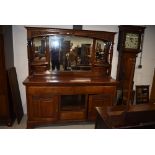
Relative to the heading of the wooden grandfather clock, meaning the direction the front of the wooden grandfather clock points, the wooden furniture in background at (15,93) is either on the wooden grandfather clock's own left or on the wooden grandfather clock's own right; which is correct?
on the wooden grandfather clock's own right

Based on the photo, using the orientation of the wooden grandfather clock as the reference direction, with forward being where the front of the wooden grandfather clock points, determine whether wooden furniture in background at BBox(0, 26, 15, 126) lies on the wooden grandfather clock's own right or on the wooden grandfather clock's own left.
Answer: on the wooden grandfather clock's own right

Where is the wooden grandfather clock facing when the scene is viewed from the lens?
facing the viewer

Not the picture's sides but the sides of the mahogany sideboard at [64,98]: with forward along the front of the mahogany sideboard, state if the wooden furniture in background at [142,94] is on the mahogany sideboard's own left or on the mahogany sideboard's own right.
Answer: on the mahogany sideboard's own left

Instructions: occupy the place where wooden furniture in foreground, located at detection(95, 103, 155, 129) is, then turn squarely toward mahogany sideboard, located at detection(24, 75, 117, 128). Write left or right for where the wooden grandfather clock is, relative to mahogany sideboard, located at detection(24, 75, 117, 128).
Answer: right

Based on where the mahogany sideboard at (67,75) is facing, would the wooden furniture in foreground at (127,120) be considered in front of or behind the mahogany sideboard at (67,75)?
in front

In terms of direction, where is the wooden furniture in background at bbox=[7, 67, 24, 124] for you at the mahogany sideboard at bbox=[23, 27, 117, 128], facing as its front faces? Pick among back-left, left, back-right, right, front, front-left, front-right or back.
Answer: right

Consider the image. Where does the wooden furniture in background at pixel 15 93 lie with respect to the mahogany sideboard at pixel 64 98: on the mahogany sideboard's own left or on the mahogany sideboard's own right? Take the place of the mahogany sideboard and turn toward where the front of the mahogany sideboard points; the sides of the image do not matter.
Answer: on the mahogany sideboard's own right

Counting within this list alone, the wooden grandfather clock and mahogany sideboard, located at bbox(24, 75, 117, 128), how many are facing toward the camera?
2

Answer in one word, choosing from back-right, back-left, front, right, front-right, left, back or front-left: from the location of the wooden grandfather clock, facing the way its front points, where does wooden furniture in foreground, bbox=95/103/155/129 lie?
front

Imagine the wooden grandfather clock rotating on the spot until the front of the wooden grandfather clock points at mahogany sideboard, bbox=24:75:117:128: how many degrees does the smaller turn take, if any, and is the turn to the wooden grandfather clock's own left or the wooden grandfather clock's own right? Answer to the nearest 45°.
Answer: approximately 45° to the wooden grandfather clock's own right

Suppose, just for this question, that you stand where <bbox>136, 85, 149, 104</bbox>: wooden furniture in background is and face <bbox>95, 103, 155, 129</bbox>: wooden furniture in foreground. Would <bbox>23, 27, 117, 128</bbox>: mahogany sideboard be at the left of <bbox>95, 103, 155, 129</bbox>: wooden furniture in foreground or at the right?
right

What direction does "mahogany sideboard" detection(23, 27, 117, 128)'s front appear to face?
toward the camera

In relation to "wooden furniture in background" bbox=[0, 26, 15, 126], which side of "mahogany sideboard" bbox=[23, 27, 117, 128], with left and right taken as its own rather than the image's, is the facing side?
right

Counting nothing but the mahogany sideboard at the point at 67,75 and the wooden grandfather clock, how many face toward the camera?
2

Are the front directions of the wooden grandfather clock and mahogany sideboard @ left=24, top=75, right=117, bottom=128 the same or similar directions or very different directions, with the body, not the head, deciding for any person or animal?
same or similar directions

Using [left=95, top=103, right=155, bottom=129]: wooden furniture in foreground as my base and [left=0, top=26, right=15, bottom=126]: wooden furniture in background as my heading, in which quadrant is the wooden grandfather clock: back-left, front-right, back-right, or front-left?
front-right
